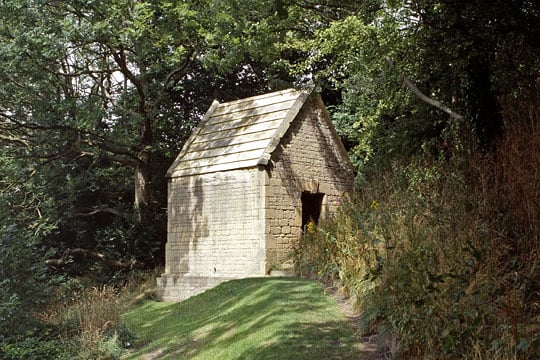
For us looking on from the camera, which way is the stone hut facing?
facing the viewer and to the right of the viewer
